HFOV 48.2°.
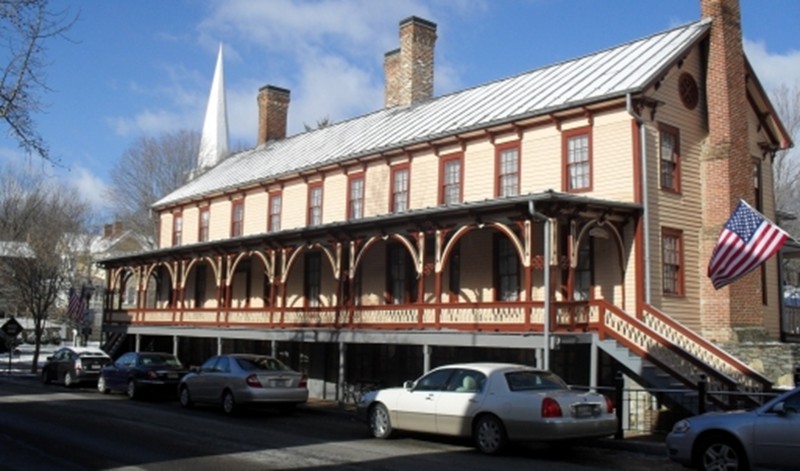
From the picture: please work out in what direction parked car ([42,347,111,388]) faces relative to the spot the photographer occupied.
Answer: facing away from the viewer and to the left of the viewer

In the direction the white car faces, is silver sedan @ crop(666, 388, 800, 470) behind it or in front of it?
behind

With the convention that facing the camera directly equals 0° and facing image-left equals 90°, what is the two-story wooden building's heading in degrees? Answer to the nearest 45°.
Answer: approximately 45°

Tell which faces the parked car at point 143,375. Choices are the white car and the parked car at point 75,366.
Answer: the white car

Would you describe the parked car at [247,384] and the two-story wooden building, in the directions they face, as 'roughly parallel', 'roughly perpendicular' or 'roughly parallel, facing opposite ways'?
roughly perpendicular

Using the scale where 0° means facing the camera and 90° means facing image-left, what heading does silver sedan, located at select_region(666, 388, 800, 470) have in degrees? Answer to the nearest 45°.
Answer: approximately 90°

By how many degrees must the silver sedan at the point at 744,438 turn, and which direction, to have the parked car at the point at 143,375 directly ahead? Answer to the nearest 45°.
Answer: approximately 45° to its right

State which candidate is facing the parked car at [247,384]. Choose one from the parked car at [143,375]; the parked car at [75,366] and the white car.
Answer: the white car

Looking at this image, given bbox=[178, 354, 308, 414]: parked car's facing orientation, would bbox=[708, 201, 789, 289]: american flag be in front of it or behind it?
behind

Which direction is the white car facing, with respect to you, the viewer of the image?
facing away from the viewer and to the left of the viewer

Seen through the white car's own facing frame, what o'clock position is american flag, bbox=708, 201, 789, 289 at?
The american flag is roughly at 3 o'clock from the white car.

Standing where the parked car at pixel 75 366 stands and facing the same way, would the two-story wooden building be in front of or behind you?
behind
